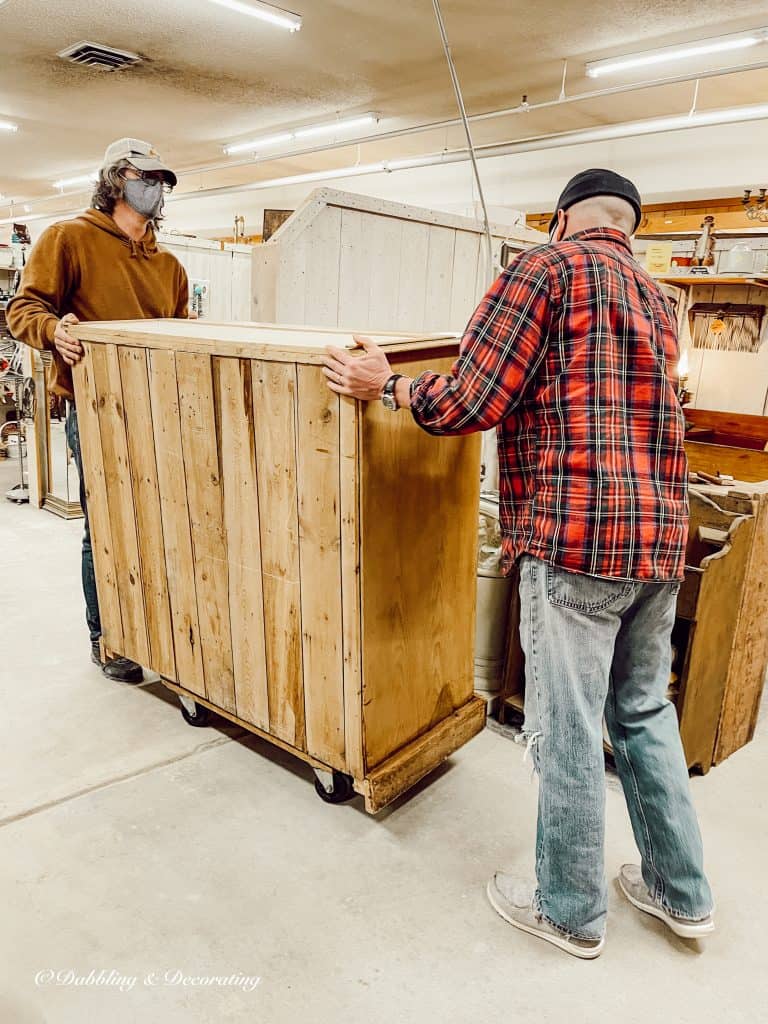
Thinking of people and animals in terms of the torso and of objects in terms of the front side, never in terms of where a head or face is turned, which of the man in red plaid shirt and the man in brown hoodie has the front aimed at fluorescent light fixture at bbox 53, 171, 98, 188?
the man in red plaid shirt

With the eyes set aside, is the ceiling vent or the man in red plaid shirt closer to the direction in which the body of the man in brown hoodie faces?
the man in red plaid shirt

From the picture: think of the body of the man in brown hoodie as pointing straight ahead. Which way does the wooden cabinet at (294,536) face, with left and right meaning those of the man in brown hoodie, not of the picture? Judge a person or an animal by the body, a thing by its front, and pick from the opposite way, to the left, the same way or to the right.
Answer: to the left

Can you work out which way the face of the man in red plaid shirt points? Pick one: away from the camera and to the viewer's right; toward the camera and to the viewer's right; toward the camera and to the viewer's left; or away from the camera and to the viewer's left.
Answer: away from the camera and to the viewer's left

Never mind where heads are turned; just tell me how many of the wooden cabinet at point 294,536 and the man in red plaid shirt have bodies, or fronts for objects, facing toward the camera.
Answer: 0

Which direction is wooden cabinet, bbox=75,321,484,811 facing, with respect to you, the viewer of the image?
facing away from the viewer and to the right of the viewer

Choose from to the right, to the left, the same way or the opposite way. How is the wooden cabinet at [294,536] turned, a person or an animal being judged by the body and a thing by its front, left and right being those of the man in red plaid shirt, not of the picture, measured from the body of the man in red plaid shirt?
to the right

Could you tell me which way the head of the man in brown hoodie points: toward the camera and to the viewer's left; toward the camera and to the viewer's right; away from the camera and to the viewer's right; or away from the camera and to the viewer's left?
toward the camera and to the viewer's right

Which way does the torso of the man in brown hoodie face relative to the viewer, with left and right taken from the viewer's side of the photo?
facing the viewer and to the right of the viewer

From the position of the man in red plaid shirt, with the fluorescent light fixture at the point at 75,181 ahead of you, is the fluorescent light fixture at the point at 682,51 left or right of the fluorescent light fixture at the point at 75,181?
right

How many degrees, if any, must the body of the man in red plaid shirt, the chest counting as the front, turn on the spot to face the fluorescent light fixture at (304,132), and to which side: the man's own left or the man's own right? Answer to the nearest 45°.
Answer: approximately 45° to the man's own right

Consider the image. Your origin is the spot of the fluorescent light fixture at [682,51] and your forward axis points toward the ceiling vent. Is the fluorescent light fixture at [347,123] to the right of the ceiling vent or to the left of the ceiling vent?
right

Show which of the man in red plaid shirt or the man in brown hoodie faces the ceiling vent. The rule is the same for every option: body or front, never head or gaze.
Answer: the man in red plaid shirt

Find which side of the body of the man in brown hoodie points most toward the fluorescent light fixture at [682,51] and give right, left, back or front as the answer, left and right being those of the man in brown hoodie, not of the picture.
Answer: left

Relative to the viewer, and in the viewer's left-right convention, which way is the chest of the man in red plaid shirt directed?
facing away from the viewer and to the left of the viewer

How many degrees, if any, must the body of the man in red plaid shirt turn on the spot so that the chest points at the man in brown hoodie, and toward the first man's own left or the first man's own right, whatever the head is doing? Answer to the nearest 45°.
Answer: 0° — they already face them
